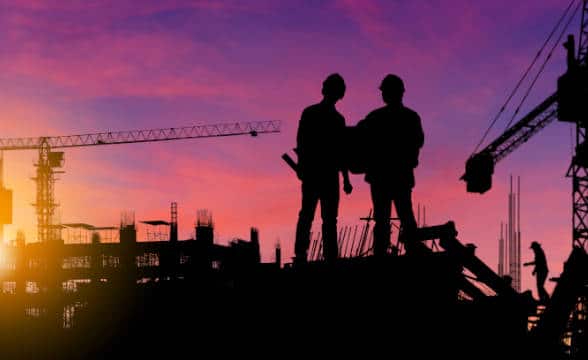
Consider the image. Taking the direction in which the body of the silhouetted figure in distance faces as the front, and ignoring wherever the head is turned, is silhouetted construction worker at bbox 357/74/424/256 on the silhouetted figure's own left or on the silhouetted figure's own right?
on the silhouetted figure's own left

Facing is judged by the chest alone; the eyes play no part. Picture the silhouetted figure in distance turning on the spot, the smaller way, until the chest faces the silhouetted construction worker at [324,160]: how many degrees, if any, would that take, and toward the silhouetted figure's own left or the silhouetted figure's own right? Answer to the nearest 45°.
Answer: approximately 90° to the silhouetted figure's own left

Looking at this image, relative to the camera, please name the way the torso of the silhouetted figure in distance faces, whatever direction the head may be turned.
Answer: to the viewer's left
